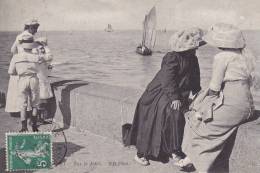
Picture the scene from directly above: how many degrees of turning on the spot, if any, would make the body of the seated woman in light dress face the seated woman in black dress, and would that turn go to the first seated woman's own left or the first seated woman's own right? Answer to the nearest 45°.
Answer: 0° — they already face them

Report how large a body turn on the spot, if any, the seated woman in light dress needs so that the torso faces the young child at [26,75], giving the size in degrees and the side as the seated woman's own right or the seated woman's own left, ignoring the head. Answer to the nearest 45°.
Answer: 0° — they already face them

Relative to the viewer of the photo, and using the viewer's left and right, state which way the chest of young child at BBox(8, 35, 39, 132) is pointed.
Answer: facing away from the viewer

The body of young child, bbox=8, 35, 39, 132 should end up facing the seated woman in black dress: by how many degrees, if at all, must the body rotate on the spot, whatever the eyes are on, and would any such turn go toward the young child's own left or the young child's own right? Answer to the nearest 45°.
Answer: approximately 135° to the young child's own right

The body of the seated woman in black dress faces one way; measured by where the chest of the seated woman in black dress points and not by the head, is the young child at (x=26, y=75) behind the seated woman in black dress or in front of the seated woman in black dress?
behind

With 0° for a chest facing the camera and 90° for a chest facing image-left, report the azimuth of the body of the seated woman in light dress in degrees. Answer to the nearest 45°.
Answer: approximately 135°

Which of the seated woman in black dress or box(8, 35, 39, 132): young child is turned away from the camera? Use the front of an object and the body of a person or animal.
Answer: the young child
